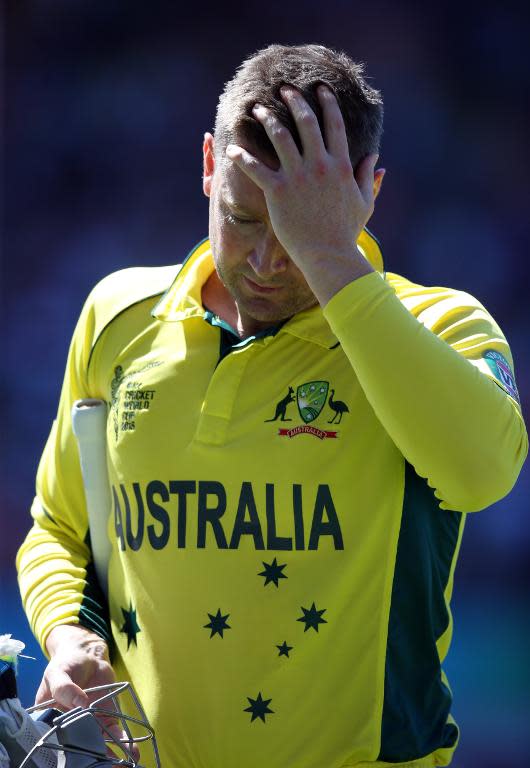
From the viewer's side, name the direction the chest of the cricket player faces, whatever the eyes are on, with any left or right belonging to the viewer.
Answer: facing the viewer and to the left of the viewer
